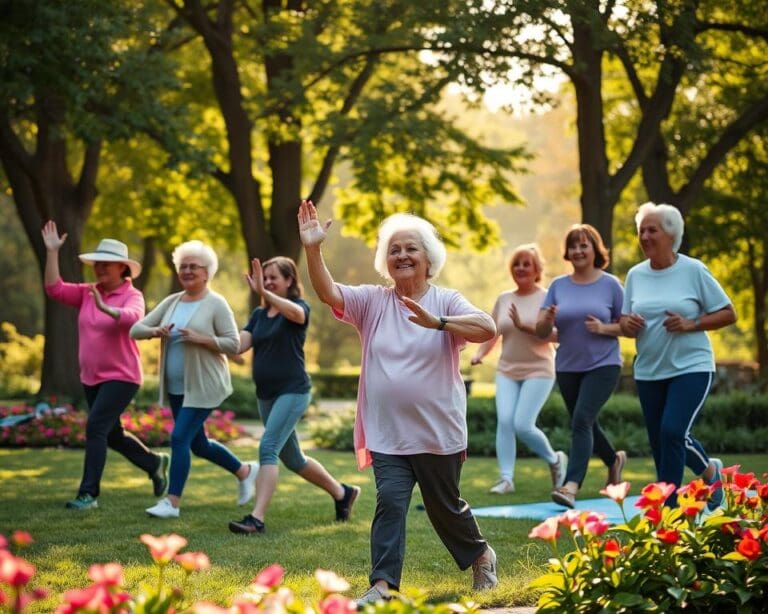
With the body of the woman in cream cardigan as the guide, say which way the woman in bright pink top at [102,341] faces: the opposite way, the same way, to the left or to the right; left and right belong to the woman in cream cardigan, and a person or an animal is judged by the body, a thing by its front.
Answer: the same way

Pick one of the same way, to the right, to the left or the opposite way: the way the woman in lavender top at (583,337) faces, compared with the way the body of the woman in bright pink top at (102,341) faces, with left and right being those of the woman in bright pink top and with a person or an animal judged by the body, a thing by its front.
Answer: the same way

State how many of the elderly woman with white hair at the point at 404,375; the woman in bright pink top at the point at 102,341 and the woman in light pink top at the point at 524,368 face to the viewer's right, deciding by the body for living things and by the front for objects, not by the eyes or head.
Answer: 0

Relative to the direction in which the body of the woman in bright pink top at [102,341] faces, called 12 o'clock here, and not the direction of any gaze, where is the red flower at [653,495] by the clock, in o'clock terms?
The red flower is roughly at 10 o'clock from the woman in bright pink top.

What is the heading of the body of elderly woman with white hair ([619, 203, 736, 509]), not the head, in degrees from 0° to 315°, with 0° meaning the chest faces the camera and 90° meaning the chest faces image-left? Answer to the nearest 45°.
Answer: approximately 45°

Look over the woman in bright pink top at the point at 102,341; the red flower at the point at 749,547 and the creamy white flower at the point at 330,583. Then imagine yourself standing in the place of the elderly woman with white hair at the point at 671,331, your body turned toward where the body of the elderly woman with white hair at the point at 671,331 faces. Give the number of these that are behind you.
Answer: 0

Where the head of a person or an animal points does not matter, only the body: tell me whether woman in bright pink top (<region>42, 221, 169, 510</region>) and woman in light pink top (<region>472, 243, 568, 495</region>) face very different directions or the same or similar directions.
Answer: same or similar directions

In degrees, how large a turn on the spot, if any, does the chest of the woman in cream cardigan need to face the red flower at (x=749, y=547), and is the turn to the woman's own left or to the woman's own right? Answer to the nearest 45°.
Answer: approximately 45° to the woman's own left

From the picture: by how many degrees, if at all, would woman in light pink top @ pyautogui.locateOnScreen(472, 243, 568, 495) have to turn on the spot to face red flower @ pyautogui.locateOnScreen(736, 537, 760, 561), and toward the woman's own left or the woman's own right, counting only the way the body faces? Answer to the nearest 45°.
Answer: approximately 45° to the woman's own left

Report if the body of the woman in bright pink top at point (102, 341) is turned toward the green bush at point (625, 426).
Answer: no

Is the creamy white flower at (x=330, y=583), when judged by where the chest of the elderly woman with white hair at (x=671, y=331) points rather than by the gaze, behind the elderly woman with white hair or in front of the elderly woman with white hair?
in front

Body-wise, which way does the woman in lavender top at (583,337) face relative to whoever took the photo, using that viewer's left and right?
facing the viewer and to the left of the viewer

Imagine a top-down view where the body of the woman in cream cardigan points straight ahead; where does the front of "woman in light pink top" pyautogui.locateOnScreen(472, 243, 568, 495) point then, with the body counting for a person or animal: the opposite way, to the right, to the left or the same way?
the same way
